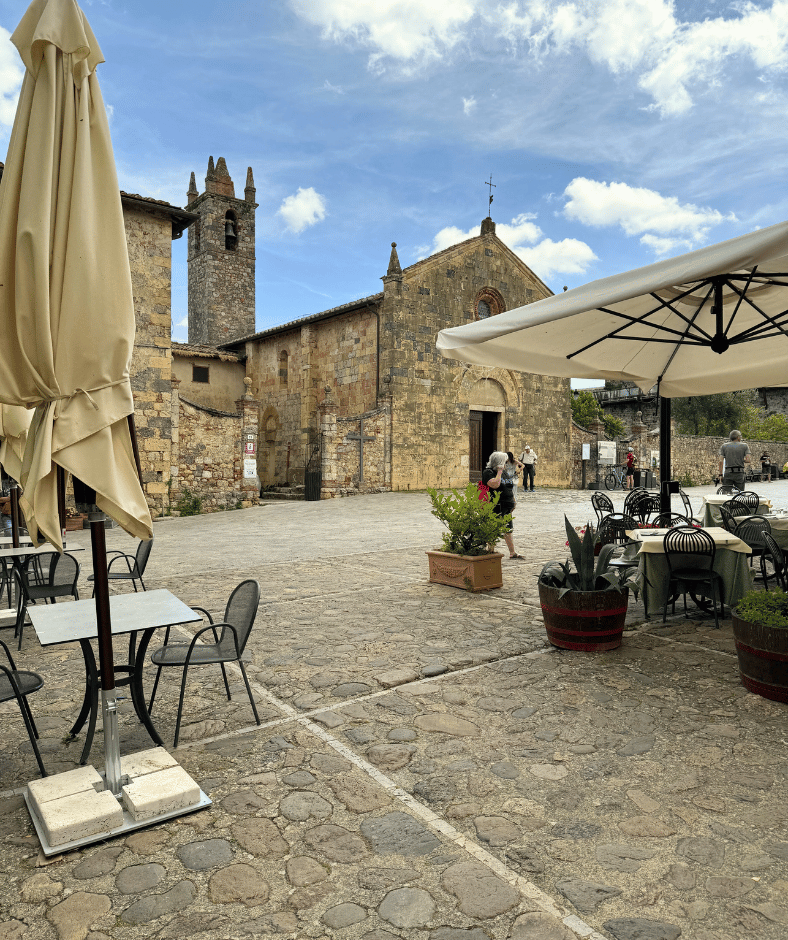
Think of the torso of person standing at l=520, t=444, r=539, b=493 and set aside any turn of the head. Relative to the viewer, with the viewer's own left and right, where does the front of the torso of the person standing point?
facing the viewer

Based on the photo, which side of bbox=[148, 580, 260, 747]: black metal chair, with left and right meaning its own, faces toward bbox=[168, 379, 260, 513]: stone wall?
right

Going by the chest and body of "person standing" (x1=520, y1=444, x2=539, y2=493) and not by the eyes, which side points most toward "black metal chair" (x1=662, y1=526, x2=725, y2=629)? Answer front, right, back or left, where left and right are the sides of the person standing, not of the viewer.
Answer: front

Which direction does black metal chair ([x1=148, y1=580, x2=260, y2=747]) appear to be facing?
to the viewer's left

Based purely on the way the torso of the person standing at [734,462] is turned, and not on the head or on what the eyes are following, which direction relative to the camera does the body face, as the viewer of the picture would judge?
away from the camera

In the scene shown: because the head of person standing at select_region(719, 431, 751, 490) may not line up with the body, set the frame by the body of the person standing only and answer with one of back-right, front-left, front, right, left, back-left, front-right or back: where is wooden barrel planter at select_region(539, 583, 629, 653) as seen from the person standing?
back

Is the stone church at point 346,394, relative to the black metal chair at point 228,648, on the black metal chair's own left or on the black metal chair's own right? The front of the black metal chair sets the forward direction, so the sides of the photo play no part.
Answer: on the black metal chair's own right

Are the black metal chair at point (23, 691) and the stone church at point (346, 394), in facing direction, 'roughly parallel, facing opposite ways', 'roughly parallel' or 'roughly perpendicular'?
roughly perpendicular

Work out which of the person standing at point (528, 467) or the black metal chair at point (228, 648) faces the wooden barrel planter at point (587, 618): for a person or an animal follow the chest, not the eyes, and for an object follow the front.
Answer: the person standing

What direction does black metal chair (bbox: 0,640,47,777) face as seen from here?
to the viewer's right

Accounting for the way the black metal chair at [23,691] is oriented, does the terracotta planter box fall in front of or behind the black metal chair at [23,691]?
in front

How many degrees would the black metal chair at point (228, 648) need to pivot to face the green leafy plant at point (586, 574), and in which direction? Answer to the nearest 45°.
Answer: approximately 180°
